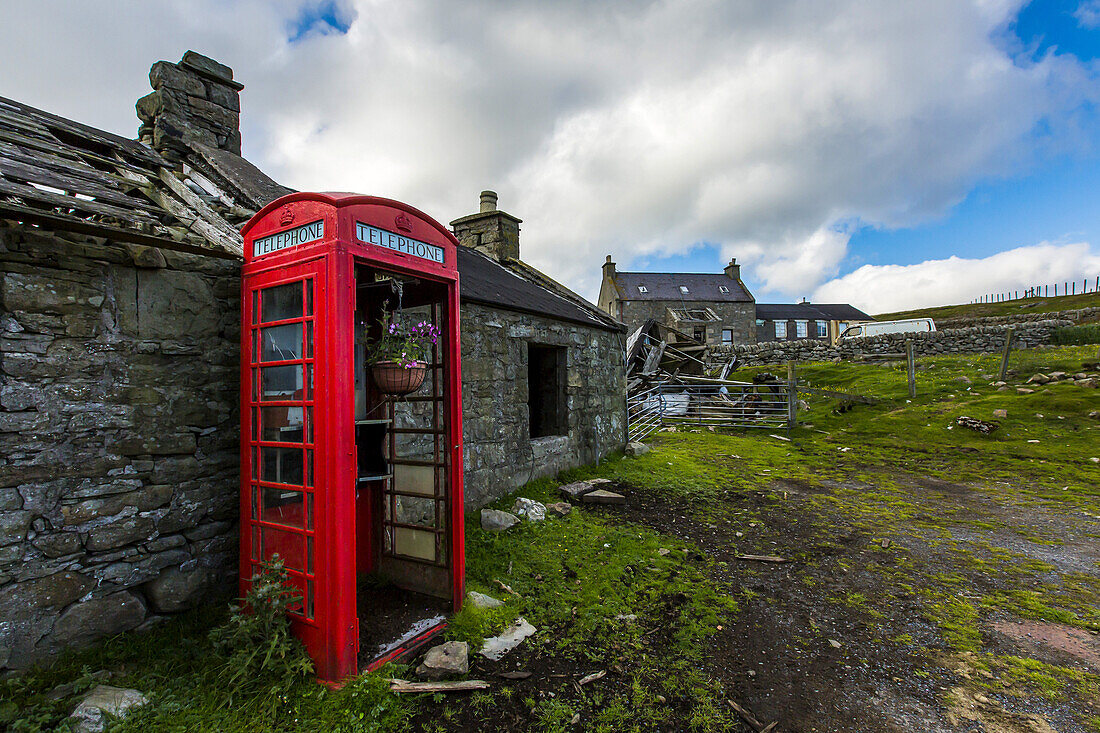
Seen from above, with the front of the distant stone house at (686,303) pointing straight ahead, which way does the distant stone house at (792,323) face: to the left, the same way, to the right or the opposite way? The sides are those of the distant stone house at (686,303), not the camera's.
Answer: the same way

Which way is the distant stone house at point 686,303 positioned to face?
toward the camera

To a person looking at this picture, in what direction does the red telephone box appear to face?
facing the viewer and to the right of the viewer

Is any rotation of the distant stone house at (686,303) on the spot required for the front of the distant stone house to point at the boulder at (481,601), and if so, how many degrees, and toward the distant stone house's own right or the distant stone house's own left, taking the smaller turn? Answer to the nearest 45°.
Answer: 0° — it already faces it

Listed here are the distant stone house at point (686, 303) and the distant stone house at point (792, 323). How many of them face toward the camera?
2

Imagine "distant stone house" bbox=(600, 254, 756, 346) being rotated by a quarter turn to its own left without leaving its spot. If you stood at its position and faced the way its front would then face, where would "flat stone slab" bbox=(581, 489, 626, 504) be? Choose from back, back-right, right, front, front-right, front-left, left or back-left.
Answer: right

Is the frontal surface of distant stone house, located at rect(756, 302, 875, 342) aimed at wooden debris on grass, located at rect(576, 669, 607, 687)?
yes

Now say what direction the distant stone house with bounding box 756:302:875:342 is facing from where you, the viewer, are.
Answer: facing the viewer

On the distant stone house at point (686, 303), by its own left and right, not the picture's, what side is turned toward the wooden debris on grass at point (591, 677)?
front

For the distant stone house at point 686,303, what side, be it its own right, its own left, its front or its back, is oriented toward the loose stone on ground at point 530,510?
front

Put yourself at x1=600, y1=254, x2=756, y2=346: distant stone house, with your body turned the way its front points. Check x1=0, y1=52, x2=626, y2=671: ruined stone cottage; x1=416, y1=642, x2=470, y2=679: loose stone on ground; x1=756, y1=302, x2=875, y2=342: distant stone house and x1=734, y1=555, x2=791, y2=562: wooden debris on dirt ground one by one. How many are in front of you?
3

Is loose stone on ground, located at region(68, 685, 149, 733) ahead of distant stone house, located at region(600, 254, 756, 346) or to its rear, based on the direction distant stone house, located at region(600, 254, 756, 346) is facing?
ahead

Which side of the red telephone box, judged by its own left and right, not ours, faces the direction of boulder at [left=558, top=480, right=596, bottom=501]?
left

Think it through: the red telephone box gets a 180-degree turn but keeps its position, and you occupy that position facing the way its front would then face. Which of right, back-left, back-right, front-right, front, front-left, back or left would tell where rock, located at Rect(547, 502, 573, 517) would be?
right
